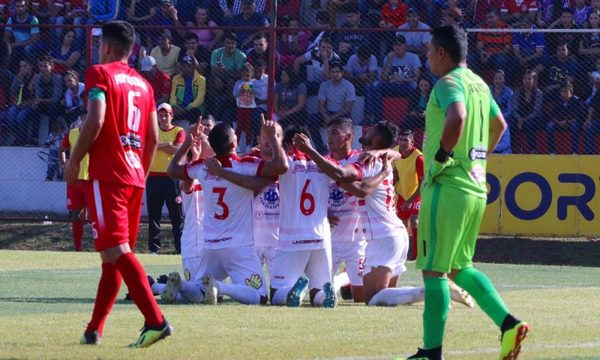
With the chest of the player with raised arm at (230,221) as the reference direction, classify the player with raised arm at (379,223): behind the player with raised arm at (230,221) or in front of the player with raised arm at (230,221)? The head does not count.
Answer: in front

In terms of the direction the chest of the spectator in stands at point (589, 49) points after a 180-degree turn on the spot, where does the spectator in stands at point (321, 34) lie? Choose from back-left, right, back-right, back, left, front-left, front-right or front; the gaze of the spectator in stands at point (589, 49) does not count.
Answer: left

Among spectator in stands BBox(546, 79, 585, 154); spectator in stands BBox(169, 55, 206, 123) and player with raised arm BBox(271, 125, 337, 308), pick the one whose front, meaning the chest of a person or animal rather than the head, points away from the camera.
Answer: the player with raised arm

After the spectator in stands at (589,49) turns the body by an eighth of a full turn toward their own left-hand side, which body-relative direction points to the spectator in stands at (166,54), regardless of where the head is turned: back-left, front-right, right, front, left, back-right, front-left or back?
back-right

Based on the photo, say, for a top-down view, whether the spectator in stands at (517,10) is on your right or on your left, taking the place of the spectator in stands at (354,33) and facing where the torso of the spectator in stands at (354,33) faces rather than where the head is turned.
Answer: on your left

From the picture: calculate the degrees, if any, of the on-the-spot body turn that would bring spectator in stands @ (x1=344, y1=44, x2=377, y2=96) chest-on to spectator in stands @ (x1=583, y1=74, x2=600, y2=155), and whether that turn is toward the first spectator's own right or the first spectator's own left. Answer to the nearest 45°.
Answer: approximately 90° to the first spectator's own left
